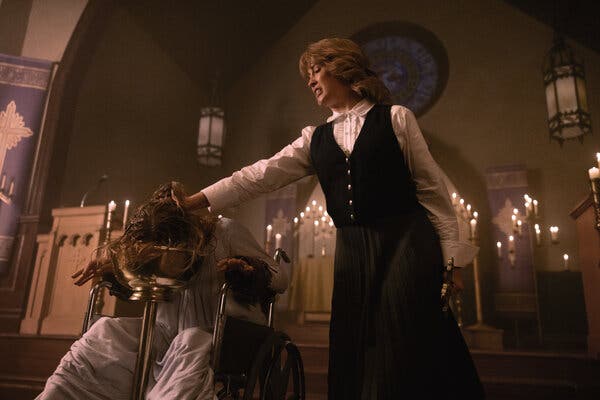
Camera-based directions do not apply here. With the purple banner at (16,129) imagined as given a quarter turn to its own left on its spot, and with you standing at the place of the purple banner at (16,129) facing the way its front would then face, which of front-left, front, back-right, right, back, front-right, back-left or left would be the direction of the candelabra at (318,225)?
front

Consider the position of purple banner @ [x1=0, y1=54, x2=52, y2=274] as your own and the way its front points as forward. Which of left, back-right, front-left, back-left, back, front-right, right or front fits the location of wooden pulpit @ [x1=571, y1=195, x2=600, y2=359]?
front-left

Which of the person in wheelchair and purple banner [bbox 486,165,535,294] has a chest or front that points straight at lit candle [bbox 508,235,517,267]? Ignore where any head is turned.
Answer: the purple banner

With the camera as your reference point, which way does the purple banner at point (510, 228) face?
facing the viewer

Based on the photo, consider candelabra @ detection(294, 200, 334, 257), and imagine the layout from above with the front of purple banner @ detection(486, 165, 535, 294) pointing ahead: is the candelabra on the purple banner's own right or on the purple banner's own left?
on the purple banner's own right

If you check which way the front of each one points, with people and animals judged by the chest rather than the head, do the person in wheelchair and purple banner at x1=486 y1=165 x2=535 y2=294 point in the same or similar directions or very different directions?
same or similar directions

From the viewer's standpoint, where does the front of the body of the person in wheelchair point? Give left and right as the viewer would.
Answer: facing the viewer and to the left of the viewer

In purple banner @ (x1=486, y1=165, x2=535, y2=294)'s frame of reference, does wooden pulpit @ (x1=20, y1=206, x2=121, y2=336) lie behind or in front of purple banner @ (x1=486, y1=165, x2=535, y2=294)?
in front

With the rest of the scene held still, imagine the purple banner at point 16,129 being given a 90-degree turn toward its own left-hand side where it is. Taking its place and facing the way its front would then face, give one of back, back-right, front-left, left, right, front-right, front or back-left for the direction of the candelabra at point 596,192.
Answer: front-right

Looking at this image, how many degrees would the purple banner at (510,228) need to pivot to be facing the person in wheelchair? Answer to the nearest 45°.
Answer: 0° — it already faces them
